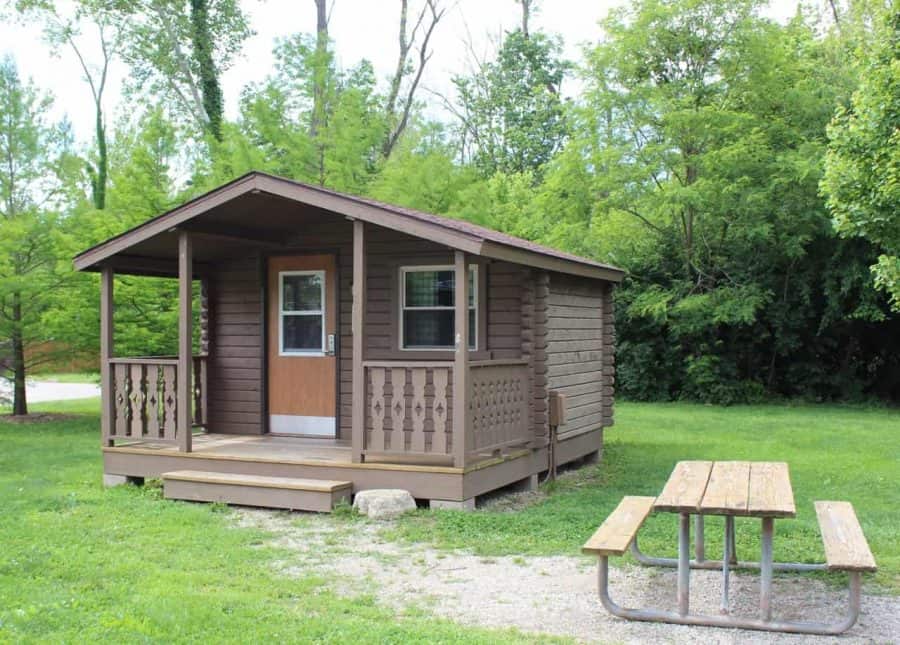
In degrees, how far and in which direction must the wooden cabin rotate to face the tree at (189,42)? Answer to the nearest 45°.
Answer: approximately 135° to its right

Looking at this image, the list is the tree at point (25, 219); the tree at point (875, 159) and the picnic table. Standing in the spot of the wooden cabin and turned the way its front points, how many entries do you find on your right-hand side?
1

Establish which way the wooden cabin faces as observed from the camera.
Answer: facing the viewer and to the left of the viewer

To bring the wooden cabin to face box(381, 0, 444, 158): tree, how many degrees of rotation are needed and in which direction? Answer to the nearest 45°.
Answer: approximately 135° to its right

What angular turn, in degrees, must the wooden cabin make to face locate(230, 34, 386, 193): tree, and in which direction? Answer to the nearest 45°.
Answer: approximately 135° to its right

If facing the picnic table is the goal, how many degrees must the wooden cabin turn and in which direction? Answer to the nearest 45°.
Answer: approximately 90° to its left

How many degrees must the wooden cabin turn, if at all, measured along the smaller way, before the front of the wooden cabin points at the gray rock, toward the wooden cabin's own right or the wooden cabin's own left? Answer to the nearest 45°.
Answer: approximately 45° to the wooden cabin's own left

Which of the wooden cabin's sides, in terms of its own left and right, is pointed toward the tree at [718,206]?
back

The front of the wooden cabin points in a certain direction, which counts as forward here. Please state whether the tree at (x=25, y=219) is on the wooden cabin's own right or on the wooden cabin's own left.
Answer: on the wooden cabin's own right
